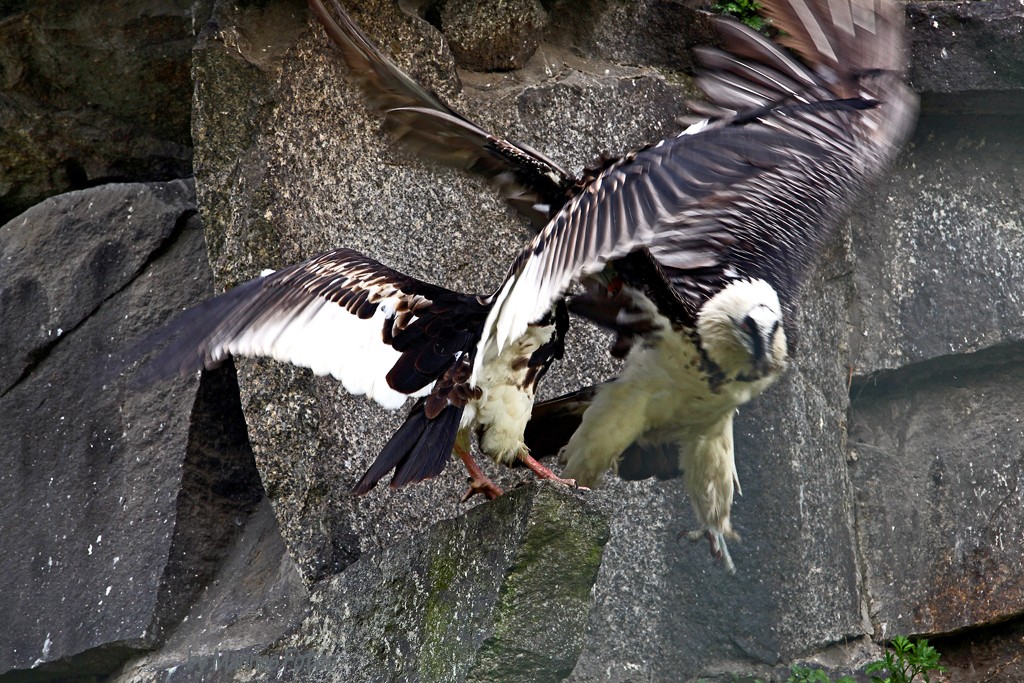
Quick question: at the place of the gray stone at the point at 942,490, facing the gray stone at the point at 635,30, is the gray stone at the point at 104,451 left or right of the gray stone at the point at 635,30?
left

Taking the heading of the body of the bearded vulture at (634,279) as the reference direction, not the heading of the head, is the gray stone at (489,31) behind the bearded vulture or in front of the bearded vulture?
behind

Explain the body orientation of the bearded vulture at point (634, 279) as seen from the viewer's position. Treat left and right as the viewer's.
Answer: facing the viewer and to the right of the viewer

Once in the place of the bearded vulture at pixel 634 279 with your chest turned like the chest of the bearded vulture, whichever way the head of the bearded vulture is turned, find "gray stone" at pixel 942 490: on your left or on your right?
on your left

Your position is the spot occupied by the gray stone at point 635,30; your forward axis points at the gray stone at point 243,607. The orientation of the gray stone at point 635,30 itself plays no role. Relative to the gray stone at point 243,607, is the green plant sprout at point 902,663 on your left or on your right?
left

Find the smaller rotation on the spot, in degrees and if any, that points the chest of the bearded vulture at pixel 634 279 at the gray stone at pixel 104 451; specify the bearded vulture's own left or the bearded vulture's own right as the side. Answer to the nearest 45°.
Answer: approximately 135° to the bearded vulture's own right

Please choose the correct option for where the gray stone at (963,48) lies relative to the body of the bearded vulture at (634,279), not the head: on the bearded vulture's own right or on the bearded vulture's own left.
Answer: on the bearded vulture's own left

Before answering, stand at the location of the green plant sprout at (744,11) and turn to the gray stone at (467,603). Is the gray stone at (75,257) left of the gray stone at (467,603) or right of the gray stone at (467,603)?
right

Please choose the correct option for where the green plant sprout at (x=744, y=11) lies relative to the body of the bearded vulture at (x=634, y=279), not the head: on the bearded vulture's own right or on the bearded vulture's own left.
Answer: on the bearded vulture's own left

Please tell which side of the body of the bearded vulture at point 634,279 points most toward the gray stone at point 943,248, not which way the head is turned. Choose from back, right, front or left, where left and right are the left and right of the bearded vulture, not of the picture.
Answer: left
